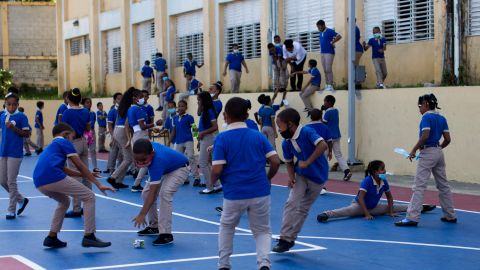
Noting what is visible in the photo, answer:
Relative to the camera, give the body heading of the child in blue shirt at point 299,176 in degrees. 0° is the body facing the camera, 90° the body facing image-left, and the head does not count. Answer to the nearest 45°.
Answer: approximately 45°

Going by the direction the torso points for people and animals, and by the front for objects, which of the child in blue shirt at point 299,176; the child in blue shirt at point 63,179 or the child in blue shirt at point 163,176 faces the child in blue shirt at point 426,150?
the child in blue shirt at point 63,179

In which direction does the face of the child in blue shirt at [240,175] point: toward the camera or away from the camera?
away from the camera

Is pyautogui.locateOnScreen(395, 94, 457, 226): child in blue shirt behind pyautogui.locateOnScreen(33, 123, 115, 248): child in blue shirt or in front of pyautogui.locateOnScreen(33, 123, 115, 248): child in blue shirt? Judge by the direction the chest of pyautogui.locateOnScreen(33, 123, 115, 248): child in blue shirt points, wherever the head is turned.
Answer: in front

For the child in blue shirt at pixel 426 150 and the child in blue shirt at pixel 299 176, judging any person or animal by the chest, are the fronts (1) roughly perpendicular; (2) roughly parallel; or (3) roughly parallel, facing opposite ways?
roughly perpendicular

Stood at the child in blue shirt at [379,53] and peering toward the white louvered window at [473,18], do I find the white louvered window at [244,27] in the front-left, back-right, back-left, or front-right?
back-left

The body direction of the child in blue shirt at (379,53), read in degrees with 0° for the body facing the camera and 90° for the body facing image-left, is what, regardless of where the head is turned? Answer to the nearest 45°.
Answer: approximately 0°

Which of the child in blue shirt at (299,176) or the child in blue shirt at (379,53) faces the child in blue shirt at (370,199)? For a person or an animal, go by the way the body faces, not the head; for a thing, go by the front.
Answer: the child in blue shirt at (379,53)

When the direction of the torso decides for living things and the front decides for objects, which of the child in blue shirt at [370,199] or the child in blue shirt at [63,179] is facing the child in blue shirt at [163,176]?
the child in blue shirt at [63,179]

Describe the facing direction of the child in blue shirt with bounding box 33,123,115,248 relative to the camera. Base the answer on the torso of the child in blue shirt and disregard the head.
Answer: to the viewer's right

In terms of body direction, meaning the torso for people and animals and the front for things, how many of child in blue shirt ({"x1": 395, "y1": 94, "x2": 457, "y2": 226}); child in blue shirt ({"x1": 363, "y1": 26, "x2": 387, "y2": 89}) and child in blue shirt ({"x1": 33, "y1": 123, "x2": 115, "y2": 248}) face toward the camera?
1
